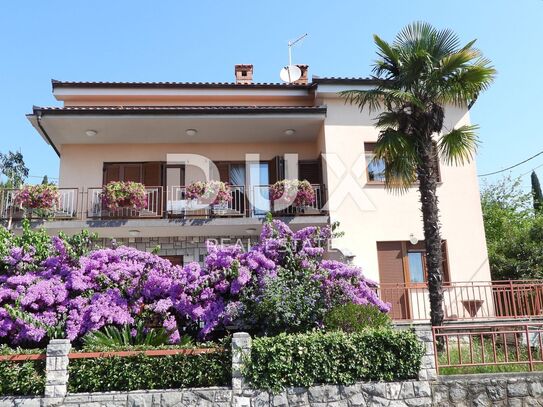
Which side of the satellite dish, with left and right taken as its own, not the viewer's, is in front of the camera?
front

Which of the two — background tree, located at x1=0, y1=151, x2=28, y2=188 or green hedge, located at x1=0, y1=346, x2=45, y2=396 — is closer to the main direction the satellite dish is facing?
the green hedge

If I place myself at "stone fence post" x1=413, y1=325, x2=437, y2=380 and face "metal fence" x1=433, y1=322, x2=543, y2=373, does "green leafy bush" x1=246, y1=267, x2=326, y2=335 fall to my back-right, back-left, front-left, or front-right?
back-left

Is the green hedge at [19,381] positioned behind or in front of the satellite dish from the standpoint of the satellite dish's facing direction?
in front

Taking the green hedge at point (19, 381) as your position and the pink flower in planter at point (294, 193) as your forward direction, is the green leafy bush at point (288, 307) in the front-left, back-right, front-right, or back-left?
front-right

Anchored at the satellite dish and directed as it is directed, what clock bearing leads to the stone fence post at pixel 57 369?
The stone fence post is roughly at 1 o'clock from the satellite dish.

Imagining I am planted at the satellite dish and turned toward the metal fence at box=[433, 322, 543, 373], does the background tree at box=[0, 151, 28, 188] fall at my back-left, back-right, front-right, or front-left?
back-right
